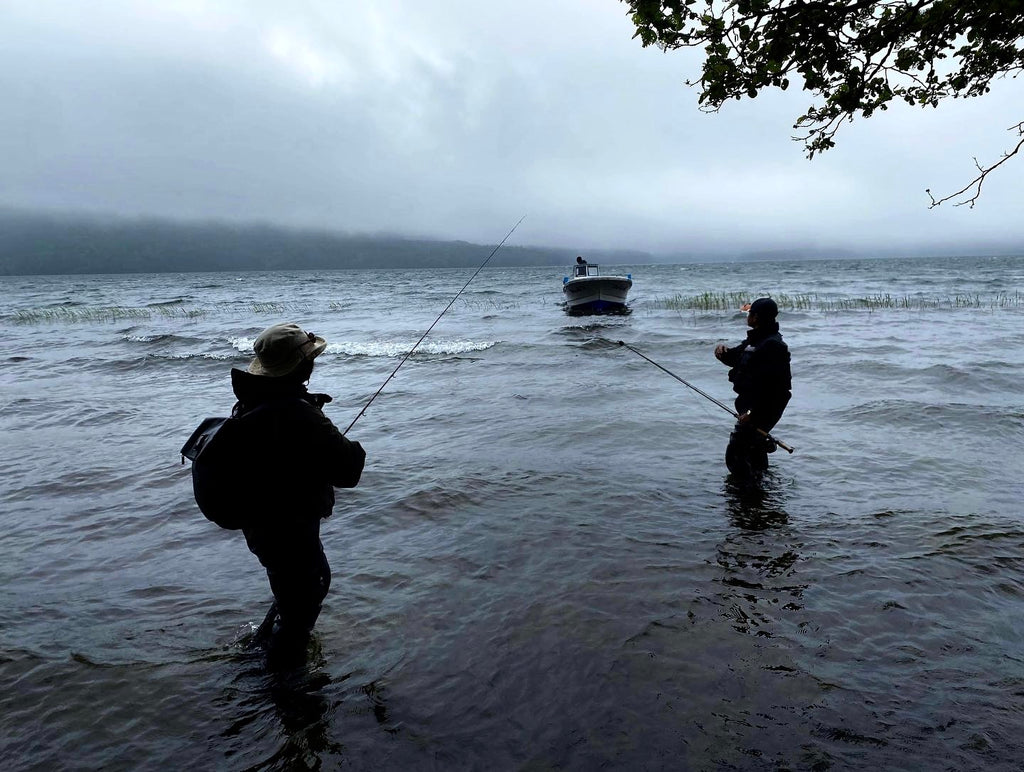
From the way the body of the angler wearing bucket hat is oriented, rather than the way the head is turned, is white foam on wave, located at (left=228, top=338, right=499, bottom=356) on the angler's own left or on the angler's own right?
on the angler's own left

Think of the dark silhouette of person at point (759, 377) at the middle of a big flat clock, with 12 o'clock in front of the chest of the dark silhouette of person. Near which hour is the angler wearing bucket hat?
The angler wearing bucket hat is roughly at 10 o'clock from the dark silhouette of person.

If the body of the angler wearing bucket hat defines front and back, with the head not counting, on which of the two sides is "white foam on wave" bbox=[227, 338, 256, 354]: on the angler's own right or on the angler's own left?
on the angler's own left

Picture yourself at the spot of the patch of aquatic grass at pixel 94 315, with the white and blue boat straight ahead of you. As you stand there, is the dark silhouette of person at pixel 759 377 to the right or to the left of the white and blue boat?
right

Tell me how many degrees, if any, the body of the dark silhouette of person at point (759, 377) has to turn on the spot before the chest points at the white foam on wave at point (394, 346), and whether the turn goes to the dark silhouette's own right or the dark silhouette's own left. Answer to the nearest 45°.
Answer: approximately 45° to the dark silhouette's own right

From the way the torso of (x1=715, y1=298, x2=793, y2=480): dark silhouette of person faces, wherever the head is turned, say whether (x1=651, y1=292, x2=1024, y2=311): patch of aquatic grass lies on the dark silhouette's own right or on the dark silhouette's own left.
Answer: on the dark silhouette's own right

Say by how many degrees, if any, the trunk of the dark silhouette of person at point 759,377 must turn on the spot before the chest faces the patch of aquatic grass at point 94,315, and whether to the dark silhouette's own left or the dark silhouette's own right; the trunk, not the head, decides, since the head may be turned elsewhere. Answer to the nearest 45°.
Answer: approximately 45° to the dark silhouette's own right

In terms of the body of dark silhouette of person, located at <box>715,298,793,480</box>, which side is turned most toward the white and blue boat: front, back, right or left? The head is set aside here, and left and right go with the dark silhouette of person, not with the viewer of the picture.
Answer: right

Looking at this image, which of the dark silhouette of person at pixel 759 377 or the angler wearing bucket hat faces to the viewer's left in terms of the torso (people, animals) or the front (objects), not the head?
the dark silhouette of person

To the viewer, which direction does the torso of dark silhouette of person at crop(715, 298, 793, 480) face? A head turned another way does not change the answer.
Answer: to the viewer's left
